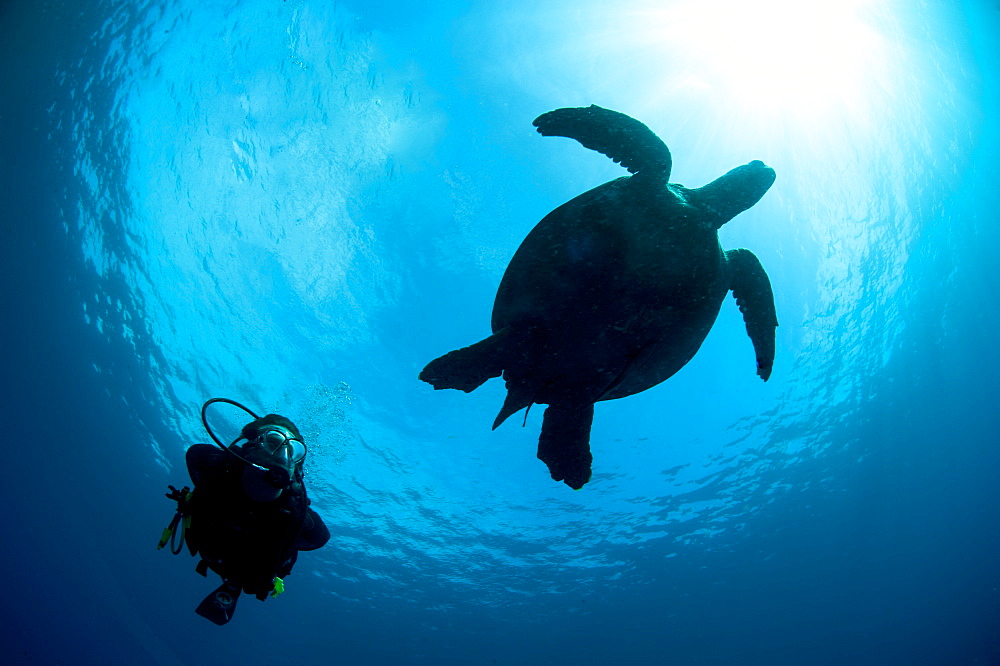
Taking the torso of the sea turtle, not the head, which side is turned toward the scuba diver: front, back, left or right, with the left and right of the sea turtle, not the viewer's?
back

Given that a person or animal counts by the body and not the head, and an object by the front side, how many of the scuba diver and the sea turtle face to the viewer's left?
0

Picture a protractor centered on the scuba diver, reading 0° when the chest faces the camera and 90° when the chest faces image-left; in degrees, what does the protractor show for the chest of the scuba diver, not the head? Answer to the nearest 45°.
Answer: approximately 315°
